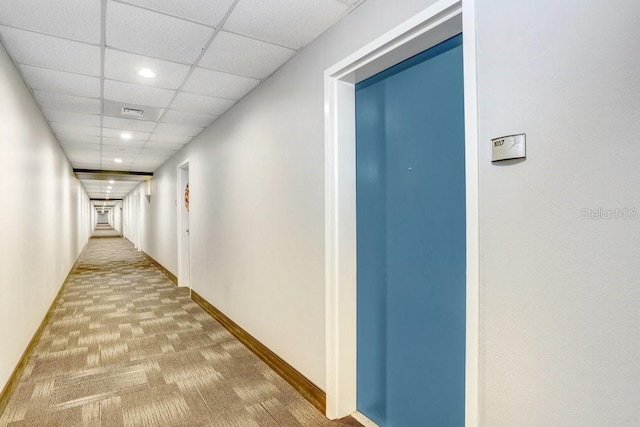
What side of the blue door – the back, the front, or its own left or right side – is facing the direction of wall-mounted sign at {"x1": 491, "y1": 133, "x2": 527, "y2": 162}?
left

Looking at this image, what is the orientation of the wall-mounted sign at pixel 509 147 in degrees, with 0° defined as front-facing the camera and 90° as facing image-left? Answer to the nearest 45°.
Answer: approximately 45°

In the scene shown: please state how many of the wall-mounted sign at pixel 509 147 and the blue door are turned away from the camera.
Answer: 0

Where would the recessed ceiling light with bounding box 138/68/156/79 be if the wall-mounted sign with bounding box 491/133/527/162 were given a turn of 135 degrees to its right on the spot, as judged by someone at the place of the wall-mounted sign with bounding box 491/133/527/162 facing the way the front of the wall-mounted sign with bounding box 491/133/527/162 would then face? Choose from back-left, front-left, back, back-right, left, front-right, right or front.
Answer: left

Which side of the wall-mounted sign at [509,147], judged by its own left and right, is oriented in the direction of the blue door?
right

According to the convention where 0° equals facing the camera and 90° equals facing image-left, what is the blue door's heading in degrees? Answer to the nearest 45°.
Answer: approximately 45°

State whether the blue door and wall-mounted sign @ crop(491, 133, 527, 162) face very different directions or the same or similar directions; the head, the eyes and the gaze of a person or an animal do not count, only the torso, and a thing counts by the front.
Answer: same or similar directions
